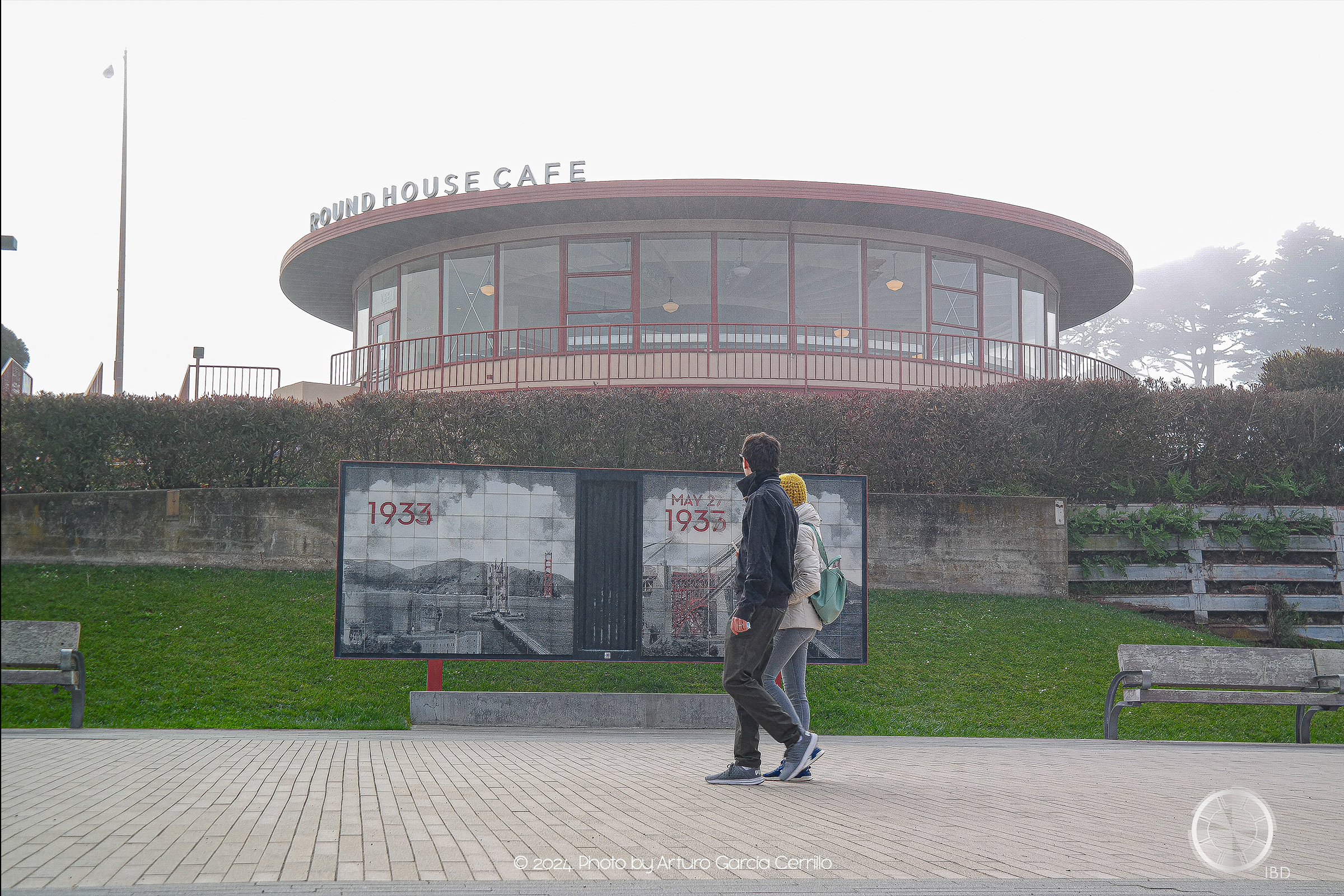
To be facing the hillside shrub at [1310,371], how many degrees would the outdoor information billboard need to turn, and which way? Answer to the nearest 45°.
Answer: approximately 135° to its left

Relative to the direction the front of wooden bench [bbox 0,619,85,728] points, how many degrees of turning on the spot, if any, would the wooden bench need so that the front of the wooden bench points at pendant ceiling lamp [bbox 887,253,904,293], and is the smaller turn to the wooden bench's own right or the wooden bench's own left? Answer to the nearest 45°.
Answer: approximately 135° to the wooden bench's own left

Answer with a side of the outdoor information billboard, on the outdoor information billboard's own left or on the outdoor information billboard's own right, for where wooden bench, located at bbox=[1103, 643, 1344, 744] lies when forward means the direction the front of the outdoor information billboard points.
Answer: on the outdoor information billboard's own left

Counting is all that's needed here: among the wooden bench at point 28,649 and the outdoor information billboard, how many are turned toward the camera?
2

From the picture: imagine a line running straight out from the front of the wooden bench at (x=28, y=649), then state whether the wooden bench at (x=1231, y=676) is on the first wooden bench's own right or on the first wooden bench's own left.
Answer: on the first wooden bench's own left

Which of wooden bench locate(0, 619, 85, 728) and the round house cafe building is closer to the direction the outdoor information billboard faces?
the wooden bench

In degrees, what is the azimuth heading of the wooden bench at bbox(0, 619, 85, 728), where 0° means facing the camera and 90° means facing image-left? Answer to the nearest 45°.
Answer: approximately 0°
